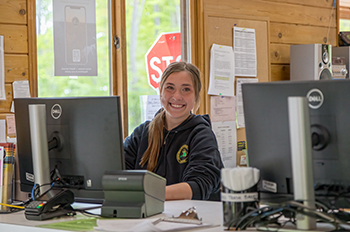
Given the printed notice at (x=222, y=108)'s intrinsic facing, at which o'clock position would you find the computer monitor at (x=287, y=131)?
The computer monitor is roughly at 12 o'clock from the printed notice.

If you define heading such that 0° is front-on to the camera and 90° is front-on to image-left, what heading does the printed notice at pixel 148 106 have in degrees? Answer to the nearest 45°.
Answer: approximately 0°

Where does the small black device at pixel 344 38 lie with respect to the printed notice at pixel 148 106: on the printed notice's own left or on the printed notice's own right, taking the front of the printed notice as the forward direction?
on the printed notice's own left

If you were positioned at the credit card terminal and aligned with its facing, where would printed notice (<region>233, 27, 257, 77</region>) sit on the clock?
The printed notice is roughly at 6 o'clock from the credit card terminal.

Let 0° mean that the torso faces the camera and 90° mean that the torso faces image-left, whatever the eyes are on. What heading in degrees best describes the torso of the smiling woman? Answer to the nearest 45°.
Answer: approximately 45°

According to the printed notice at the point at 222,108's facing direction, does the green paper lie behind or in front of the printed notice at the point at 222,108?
in front
